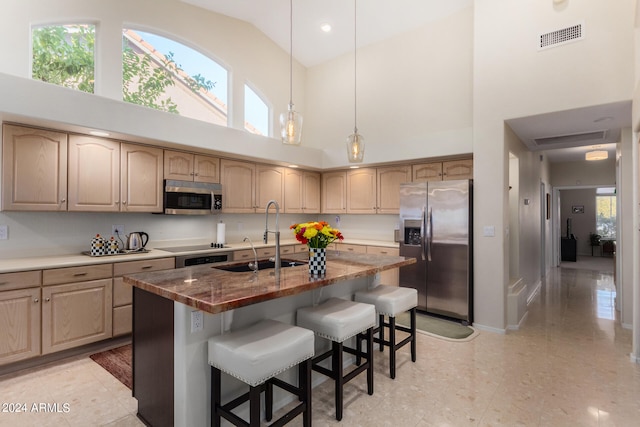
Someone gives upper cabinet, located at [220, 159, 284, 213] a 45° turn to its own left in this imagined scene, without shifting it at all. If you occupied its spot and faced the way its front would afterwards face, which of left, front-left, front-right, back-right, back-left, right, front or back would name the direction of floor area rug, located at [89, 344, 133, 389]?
back-right

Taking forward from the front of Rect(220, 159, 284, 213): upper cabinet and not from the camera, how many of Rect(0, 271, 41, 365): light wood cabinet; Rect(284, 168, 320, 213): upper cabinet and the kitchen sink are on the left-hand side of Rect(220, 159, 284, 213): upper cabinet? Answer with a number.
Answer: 1

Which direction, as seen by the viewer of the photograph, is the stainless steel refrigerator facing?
facing the viewer and to the left of the viewer

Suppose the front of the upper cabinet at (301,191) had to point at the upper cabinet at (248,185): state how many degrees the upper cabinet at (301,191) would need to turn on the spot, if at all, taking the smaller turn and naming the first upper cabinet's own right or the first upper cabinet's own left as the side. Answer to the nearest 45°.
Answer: approximately 90° to the first upper cabinet's own right

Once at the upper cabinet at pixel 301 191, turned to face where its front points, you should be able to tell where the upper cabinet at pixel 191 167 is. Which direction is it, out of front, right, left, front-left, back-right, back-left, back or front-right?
right

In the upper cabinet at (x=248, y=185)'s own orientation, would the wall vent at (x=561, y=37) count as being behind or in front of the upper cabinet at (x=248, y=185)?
in front

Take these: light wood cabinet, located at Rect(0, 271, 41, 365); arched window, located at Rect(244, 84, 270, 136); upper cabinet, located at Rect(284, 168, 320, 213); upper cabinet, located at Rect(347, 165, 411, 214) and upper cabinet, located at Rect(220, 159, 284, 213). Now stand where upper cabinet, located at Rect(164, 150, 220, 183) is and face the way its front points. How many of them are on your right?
1

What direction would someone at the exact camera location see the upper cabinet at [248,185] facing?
facing the viewer and to the right of the viewer

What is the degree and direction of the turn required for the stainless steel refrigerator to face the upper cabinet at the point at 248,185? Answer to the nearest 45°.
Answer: approximately 45° to its right

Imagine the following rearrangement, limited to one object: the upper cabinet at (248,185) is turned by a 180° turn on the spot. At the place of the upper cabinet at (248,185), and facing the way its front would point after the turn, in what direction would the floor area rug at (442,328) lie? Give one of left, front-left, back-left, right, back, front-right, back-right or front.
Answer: back

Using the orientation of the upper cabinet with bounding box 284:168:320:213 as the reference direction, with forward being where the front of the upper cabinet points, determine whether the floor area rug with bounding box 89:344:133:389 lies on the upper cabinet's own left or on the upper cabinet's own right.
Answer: on the upper cabinet's own right

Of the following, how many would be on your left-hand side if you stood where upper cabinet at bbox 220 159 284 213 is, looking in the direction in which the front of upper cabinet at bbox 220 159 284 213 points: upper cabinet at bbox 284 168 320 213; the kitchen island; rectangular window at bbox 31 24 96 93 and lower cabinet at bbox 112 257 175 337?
1

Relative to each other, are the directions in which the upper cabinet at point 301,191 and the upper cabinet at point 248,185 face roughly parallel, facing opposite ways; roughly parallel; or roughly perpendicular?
roughly parallel

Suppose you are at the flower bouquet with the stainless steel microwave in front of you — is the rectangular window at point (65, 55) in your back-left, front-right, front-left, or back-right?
front-left
